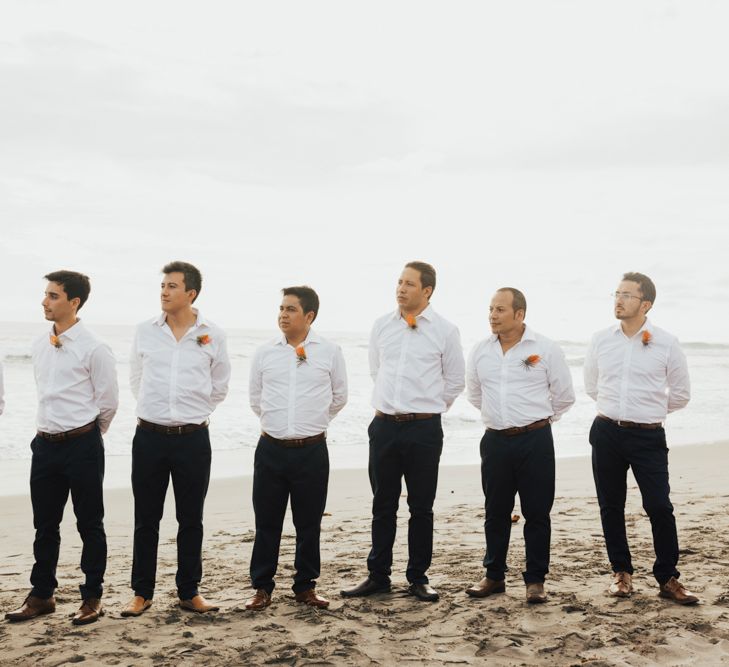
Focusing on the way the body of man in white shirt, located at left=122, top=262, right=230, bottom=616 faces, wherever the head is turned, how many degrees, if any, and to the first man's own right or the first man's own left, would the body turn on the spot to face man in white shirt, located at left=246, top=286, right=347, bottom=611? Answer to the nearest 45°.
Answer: approximately 90° to the first man's own left

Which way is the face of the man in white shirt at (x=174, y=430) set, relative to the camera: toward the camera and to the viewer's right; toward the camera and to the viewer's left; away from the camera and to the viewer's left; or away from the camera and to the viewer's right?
toward the camera and to the viewer's left

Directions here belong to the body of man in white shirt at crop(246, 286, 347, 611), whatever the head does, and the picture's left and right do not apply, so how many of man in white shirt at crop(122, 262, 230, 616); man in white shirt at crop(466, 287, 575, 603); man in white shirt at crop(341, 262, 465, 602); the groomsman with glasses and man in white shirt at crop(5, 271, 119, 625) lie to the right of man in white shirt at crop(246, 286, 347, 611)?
2

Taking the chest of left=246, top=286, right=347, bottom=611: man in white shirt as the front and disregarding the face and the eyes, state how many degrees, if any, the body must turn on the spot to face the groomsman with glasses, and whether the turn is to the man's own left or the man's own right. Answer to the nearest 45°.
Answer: approximately 90° to the man's own left

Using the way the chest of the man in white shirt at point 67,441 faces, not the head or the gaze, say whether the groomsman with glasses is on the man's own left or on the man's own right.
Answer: on the man's own left

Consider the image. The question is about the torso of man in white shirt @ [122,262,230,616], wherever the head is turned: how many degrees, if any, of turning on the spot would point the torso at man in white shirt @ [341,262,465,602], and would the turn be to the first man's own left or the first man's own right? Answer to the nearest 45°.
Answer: approximately 90° to the first man's own left

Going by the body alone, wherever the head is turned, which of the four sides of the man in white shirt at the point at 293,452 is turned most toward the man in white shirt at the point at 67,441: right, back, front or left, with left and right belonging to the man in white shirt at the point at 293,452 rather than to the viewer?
right

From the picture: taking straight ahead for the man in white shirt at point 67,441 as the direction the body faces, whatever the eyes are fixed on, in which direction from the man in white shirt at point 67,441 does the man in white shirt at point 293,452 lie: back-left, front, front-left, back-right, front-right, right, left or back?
back-left

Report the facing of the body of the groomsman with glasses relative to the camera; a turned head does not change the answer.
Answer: toward the camera

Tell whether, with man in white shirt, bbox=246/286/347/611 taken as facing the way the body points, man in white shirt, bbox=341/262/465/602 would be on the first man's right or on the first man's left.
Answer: on the first man's left

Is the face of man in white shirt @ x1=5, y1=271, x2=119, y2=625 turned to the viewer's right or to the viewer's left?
to the viewer's left

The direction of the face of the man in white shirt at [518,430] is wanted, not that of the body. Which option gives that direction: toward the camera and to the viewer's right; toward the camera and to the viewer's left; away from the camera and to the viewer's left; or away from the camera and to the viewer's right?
toward the camera and to the viewer's left

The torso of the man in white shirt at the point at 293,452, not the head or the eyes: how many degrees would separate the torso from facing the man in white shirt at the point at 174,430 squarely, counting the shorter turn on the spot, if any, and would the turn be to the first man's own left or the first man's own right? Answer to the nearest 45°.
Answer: approximately 90° to the first man's own right
